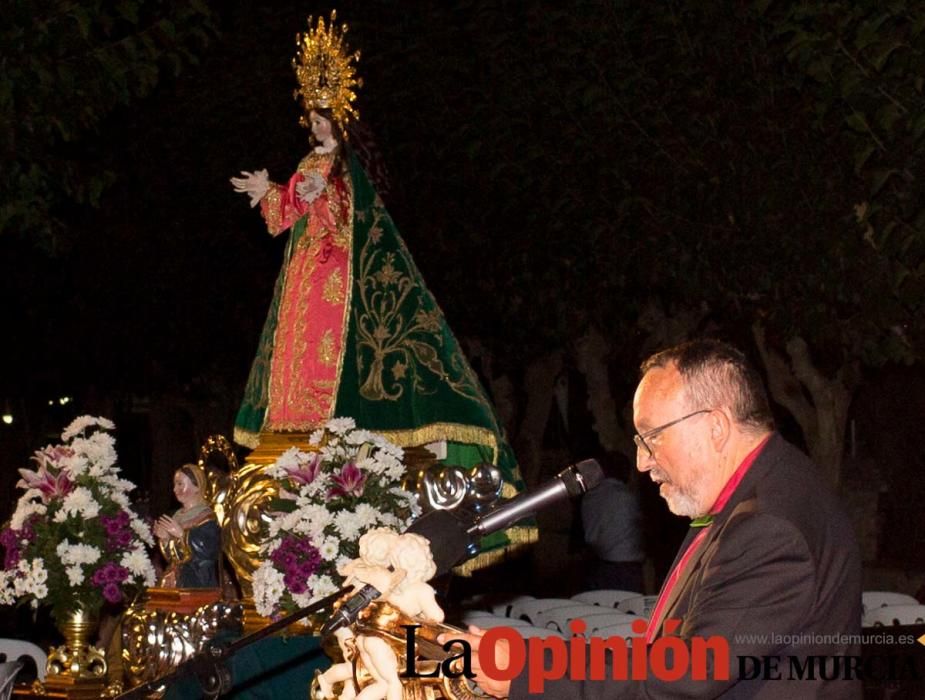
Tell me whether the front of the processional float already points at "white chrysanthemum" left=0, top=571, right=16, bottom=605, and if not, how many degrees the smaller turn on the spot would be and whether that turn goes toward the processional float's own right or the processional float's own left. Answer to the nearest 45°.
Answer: approximately 45° to the processional float's own right

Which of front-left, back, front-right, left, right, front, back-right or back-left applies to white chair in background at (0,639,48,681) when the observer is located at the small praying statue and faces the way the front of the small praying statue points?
right

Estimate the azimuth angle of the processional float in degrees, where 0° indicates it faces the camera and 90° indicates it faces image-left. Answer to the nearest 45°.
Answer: approximately 45°

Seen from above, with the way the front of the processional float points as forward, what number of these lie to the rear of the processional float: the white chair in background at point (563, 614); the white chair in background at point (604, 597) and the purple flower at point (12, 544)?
2

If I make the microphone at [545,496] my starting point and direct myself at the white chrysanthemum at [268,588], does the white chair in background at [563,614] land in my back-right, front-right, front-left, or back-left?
front-right

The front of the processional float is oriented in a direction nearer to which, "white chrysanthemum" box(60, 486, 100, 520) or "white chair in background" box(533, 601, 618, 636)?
the white chrysanthemum

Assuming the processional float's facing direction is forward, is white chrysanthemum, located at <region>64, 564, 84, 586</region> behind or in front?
in front

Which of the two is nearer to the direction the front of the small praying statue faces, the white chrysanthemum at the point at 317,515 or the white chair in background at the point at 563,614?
the white chrysanthemum
